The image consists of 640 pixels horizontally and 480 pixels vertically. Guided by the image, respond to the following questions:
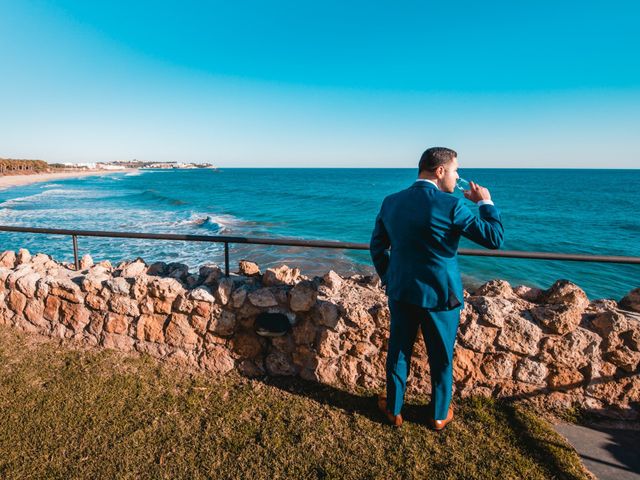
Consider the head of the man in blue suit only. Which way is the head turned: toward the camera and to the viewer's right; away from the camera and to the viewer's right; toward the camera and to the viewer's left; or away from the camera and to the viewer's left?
away from the camera and to the viewer's right

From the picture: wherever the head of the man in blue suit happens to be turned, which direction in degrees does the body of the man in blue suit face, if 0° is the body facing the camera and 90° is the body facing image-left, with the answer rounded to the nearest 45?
approximately 180°
